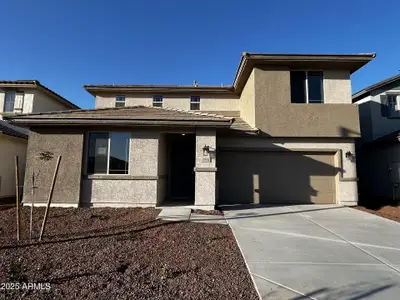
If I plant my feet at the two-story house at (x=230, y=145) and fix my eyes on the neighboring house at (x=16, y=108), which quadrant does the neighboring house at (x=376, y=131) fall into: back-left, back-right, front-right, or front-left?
back-right

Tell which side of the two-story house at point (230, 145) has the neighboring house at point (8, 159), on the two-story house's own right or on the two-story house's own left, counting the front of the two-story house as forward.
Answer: on the two-story house's own right

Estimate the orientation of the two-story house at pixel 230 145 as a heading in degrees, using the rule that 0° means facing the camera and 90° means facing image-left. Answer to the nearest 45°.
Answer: approximately 0°

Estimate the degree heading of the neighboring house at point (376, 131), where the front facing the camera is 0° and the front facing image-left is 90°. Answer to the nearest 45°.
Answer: approximately 0°

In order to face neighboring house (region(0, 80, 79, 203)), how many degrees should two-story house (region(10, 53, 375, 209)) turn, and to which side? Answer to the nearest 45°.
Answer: approximately 90° to its right

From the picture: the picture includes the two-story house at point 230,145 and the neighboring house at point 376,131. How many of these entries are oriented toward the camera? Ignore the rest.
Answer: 2

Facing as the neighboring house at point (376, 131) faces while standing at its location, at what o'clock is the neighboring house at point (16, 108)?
the neighboring house at point (16, 108) is roughly at 2 o'clock from the neighboring house at point (376, 131).
